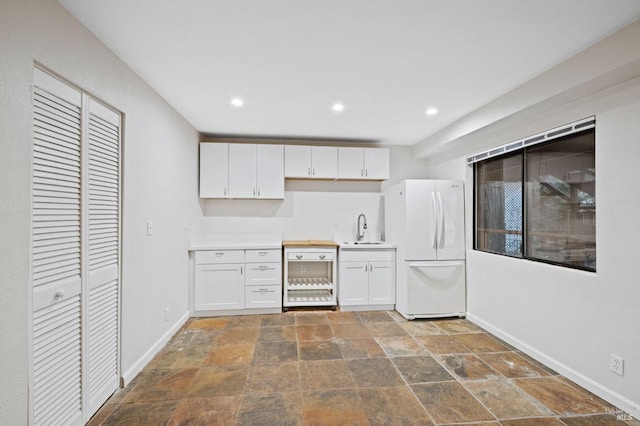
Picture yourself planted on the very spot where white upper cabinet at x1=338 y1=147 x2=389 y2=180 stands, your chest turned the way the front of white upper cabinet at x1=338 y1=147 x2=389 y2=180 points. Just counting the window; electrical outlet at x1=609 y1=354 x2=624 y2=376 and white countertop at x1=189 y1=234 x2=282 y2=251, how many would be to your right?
1

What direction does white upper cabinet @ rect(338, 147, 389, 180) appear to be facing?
toward the camera

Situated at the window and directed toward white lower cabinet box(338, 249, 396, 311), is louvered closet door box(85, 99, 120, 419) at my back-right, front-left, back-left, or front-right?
front-left

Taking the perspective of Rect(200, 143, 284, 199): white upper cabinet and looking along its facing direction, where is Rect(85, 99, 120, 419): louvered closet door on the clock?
The louvered closet door is roughly at 1 o'clock from the white upper cabinet.

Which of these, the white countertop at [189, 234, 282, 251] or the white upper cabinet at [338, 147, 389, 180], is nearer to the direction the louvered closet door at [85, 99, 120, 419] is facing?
the white upper cabinet

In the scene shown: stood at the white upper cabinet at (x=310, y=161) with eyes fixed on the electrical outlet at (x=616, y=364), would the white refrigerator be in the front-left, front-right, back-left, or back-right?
front-left

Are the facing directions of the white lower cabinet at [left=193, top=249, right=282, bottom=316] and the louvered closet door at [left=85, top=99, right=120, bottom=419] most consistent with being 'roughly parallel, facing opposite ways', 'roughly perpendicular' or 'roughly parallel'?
roughly perpendicular

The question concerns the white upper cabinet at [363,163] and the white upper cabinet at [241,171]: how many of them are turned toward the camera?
2

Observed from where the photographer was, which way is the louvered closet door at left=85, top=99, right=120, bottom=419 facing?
facing the viewer and to the right of the viewer

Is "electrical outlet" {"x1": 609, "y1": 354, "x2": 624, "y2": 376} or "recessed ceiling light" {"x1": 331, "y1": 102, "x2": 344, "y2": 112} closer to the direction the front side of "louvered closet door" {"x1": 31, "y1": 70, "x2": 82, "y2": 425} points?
the electrical outlet

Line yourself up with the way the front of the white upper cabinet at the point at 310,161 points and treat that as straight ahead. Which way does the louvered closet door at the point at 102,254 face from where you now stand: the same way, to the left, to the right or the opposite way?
to the left

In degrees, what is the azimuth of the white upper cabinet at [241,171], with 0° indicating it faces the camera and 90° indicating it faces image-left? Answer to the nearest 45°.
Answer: approximately 0°

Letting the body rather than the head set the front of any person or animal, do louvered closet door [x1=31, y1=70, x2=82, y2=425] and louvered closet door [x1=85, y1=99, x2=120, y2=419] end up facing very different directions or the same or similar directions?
same or similar directions
